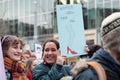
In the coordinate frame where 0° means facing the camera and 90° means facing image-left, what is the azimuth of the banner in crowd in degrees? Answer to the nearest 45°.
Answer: approximately 0°

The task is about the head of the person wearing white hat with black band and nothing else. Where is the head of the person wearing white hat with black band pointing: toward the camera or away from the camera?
away from the camera

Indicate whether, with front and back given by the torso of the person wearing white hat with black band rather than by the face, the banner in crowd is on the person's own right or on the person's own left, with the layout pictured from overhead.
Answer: on the person's own left
